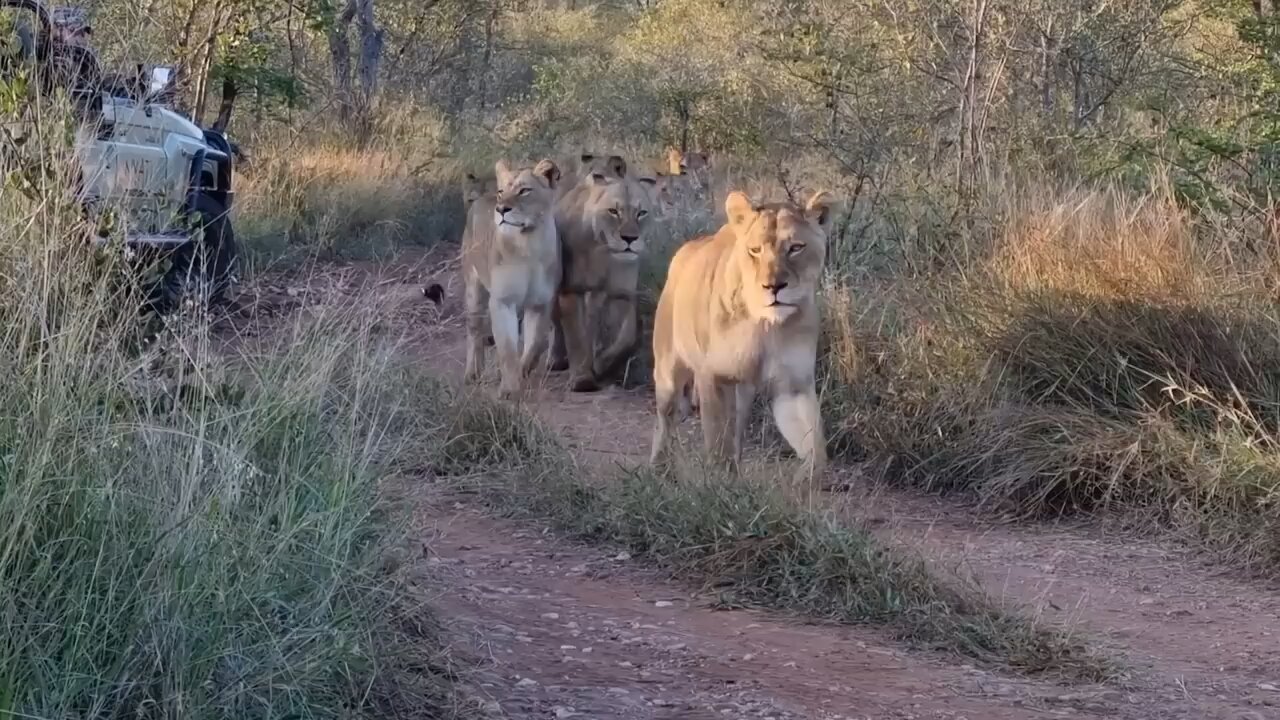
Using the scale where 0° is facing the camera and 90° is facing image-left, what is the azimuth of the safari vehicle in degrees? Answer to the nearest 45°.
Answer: approximately 315°

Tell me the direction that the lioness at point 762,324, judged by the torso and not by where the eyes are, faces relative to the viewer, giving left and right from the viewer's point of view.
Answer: facing the viewer and to the right of the viewer

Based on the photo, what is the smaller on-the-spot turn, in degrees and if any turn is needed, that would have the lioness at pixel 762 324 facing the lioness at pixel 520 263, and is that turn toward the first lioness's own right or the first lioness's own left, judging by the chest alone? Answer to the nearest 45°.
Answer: approximately 180°

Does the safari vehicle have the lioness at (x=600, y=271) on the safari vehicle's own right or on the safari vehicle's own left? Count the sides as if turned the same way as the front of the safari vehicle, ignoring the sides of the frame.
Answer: on the safari vehicle's own left

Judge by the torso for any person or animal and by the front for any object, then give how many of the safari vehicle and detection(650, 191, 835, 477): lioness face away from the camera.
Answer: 0

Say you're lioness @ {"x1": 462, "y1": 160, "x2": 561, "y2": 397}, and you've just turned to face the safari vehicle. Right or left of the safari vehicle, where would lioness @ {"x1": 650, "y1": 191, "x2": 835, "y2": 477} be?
left

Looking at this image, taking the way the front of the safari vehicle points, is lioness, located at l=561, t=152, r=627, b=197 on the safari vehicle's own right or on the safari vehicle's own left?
on the safari vehicle's own left
